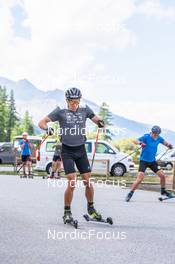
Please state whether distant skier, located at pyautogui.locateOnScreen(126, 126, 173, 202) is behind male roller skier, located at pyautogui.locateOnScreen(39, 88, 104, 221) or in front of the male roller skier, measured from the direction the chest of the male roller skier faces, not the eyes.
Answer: behind

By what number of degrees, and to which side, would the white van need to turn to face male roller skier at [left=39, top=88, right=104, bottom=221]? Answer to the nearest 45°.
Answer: approximately 90° to its right

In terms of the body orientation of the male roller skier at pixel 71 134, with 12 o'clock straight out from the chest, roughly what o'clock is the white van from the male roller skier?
The white van is roughly at 6 o'clock from the male roller skier.

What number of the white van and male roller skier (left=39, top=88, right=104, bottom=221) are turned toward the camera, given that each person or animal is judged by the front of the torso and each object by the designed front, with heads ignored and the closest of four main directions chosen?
1

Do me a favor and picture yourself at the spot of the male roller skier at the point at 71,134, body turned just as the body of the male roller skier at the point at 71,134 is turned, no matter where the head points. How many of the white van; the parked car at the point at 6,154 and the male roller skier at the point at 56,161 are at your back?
3

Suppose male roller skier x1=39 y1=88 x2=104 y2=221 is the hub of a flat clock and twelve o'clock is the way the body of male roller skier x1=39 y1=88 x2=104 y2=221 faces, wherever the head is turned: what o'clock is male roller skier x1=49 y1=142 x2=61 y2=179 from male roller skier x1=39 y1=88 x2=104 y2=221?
male roller skier x1=49 y1=142 x2=61 y2=179 is roughly at 6 o'clock from male roller skier x1=39 y1=88 x2=104 y2=221.

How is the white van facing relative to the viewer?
to the viewer's right

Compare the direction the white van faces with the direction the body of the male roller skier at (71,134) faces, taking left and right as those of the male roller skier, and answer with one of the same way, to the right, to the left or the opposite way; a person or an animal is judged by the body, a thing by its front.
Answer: to the left
